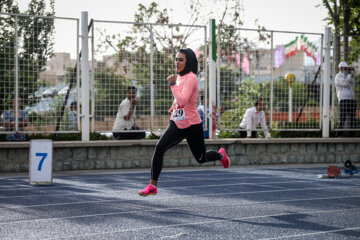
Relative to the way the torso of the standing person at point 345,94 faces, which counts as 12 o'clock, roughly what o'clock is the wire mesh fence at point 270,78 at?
The wire mesh fence is roughly at 2 o'clock from the standing person.

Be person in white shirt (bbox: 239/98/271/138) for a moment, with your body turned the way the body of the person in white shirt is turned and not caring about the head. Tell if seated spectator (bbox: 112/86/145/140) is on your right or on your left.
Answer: on your right

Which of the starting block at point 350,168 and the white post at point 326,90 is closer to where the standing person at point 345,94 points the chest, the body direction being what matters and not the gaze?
the starting block

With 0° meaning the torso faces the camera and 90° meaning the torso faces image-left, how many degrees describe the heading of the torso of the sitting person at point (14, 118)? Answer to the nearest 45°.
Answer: approximately 0°

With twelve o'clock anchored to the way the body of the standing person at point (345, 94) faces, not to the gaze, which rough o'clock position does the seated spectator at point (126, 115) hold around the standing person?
The seated spectator is roughly at 2 o'clock from the standing person.
